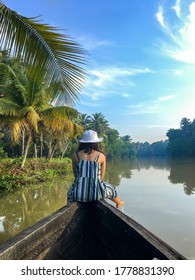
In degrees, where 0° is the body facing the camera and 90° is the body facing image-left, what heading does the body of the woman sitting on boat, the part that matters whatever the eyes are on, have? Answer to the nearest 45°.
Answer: approximately 180°

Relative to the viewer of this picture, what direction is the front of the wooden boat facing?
facing away from the viewer

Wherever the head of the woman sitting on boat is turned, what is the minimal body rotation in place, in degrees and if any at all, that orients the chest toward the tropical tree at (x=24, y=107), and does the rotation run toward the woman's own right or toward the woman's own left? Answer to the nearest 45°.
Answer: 0° — they already face it

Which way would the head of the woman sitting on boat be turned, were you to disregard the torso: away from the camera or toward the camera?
away from the camera

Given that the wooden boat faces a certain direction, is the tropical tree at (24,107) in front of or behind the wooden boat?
in front
